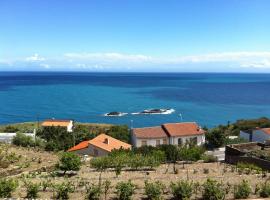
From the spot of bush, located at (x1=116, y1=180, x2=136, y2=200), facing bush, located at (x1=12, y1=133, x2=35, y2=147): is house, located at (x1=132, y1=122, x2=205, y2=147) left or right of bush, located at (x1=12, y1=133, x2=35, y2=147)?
right

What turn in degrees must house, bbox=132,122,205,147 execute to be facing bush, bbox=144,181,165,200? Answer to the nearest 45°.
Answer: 0° — it already faces it

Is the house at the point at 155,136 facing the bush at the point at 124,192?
yes

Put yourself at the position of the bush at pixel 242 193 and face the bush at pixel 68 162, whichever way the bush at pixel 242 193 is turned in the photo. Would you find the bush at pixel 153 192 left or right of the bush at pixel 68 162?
left

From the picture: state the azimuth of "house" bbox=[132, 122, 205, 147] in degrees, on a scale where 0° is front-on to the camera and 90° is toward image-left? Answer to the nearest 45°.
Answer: approximately 0°

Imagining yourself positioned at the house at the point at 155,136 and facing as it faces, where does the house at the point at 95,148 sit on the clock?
the house at the point at 95,148 is roughly at 1 o'clock from the house at the point at 155,136.

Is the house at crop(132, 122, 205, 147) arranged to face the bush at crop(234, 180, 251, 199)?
yes

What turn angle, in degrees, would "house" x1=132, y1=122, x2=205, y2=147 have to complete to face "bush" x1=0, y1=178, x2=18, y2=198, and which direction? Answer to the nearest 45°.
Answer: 0° — it already faces it

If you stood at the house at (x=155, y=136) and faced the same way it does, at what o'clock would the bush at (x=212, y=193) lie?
The bush is roughly at 12 o'clock from the house.
